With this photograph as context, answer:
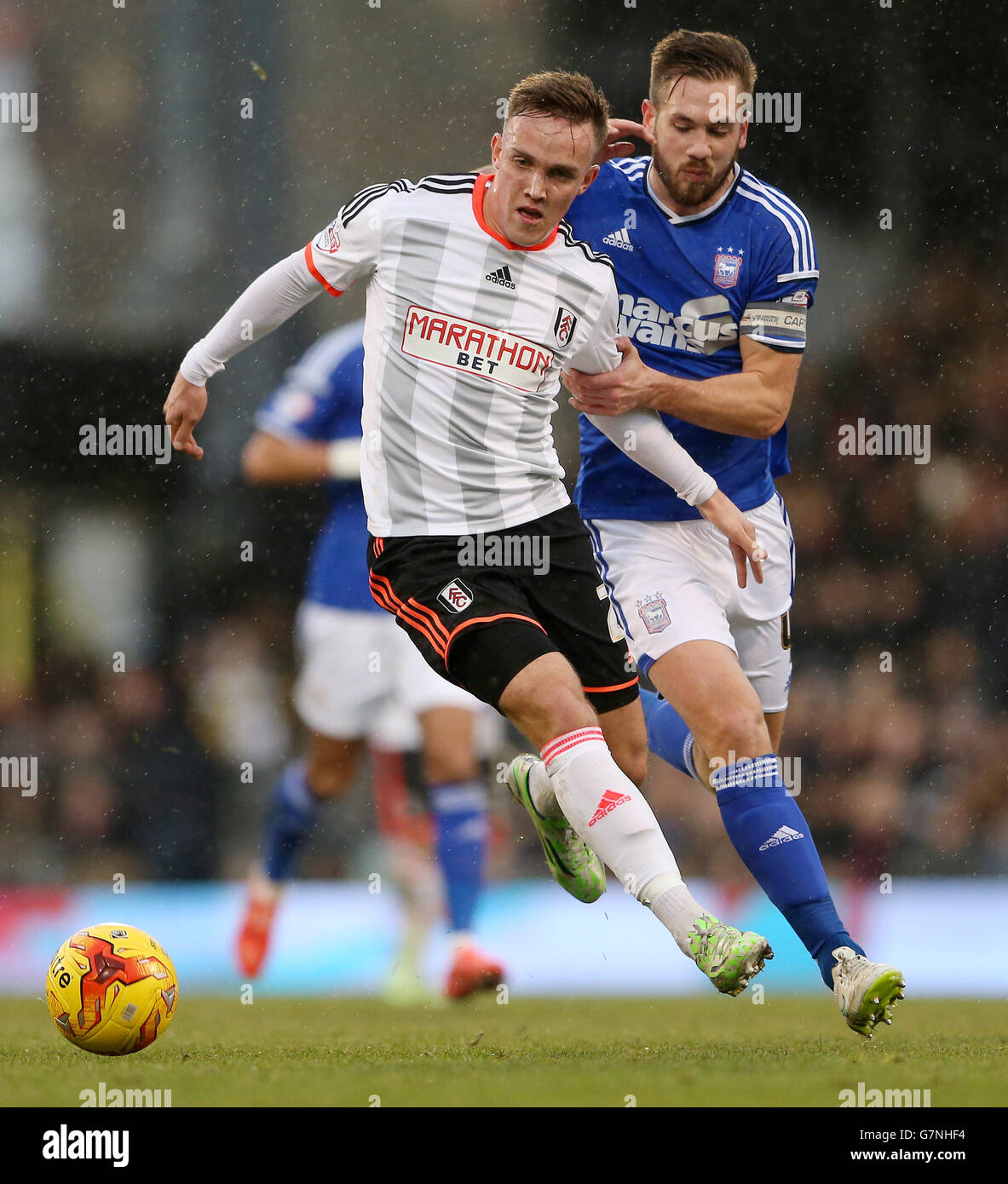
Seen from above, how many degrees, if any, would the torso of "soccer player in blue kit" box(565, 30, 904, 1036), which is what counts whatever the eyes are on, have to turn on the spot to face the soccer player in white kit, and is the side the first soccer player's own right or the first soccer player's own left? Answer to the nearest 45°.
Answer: approximately 45° to the first soccer player's own right

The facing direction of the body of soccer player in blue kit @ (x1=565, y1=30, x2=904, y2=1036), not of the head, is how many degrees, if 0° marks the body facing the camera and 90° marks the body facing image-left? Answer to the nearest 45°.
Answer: approximately 0°
